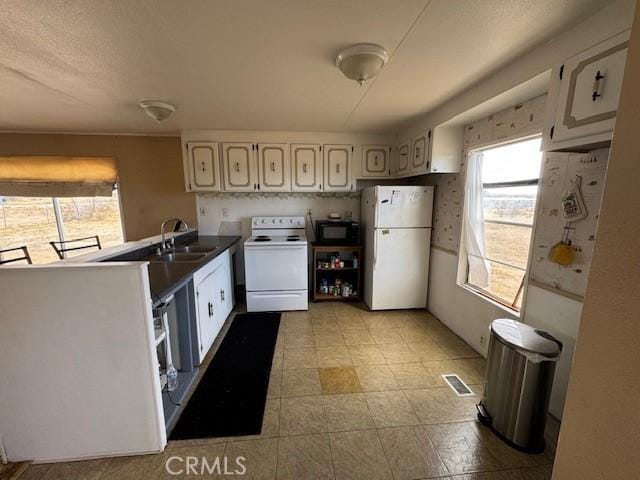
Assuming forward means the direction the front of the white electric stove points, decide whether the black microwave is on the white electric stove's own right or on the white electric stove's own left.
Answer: on the white electric stove's own left

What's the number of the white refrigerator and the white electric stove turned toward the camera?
2

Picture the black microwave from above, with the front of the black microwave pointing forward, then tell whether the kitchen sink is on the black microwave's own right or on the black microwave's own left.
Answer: on the black microwave's own right

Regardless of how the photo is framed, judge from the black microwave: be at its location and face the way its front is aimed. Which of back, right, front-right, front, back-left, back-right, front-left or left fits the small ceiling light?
front-right

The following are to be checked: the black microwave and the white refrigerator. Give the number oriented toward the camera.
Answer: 2

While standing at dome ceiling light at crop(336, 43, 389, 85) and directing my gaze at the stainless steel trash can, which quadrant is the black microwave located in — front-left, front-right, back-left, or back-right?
back-left

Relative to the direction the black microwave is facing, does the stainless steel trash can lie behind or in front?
in front

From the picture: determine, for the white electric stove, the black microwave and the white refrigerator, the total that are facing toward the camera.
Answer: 3

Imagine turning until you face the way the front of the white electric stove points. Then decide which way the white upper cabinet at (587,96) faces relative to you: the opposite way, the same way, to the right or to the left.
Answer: to the right

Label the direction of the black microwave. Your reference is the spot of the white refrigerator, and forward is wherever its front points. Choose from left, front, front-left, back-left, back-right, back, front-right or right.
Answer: right

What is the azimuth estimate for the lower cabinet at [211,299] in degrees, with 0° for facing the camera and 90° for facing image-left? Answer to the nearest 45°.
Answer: approximately 315°

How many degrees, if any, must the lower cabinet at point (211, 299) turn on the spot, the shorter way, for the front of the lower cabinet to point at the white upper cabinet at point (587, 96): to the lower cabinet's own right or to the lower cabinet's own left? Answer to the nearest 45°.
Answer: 0° — it already faces it

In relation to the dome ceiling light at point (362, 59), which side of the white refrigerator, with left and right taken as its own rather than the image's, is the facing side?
front
